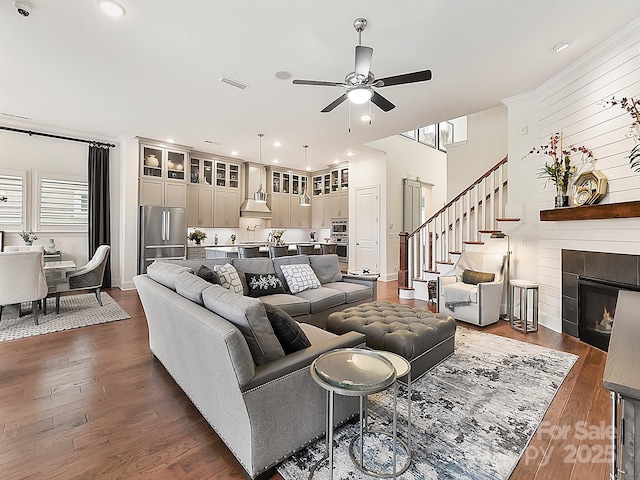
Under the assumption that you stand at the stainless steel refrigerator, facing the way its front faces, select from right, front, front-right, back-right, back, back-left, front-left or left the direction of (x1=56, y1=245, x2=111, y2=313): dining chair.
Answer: front-right

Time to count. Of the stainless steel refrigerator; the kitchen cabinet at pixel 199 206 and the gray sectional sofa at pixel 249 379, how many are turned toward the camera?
2

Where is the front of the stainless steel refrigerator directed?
toward the camera

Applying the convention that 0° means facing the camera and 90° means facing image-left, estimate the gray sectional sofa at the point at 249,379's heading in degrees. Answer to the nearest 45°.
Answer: approximately 225°

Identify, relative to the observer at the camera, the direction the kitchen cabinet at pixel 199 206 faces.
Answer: facing the viewer

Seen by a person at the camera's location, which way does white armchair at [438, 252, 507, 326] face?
facing the viewer and to the left of the viewer

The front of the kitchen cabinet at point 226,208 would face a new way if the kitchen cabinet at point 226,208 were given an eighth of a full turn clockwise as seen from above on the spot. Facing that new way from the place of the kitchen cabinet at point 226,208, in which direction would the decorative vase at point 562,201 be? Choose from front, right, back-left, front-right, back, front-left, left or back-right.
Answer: left

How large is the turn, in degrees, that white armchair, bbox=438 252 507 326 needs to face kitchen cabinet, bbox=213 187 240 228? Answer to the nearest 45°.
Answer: approximately 45° to its right

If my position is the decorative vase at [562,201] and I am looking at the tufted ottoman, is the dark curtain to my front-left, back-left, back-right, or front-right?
front-right

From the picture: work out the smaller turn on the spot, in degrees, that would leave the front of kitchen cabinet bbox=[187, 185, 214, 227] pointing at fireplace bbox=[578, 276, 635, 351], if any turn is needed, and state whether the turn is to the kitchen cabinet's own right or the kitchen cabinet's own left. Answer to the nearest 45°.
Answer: approximately 45° to the kitchen cabinet's own left

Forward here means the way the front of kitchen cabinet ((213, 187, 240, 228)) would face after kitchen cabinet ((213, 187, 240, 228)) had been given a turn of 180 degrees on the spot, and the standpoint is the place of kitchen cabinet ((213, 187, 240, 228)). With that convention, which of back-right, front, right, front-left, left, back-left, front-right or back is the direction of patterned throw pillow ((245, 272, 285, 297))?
back

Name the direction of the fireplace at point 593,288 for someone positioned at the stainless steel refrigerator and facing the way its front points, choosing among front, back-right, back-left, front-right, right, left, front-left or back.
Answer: front-left

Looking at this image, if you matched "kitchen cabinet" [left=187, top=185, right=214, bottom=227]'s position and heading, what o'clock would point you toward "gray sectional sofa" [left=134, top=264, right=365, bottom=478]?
The gray sectional sofa is roughly at 12 o'clock from the kitchen cabinet.

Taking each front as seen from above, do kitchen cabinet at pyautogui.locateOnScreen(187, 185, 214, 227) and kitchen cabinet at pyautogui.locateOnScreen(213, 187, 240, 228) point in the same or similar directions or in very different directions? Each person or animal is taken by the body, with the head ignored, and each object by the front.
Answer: same or similar directions

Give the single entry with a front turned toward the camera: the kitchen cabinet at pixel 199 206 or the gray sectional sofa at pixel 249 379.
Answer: the kitchen cabinet

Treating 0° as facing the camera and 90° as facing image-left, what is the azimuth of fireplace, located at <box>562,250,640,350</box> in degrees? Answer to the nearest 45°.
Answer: approximately 45°

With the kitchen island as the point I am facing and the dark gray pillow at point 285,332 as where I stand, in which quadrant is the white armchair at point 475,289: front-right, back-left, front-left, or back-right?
front-right
